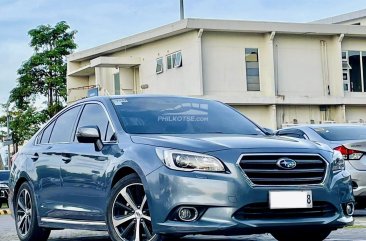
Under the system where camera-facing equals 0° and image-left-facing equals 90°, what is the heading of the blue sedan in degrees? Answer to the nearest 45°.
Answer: approximately 315°

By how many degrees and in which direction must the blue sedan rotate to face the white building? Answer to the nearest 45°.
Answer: approximately 135° to its left
